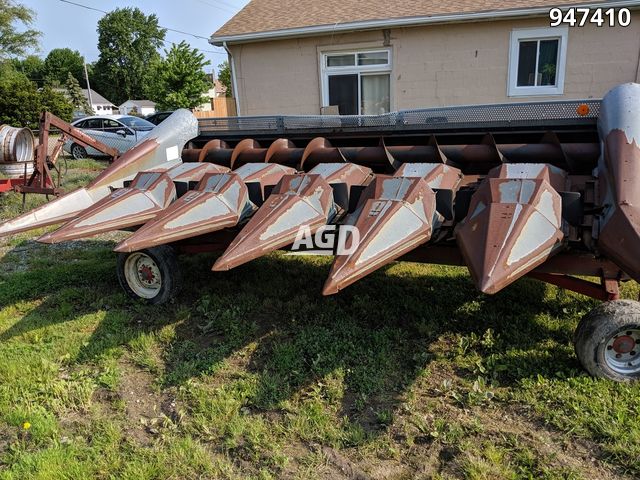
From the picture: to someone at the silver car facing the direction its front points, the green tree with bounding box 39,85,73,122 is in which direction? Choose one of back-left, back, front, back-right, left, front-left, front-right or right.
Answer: back-left

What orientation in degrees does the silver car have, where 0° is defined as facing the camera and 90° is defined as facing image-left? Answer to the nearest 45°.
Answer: approximately 315°

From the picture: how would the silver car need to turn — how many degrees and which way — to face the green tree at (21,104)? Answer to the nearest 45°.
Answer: approximately 135° to its left

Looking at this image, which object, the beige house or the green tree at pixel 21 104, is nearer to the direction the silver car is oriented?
the beige house

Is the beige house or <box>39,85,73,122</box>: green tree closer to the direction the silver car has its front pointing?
the beige house

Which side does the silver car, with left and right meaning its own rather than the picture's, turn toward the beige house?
front

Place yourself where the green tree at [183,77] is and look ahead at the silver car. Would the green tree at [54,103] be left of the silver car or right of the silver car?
right

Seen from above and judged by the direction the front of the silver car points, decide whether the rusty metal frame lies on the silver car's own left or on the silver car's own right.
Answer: on the silver car's own right

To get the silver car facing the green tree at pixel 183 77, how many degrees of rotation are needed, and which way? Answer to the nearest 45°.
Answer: approximately 135° to its left
